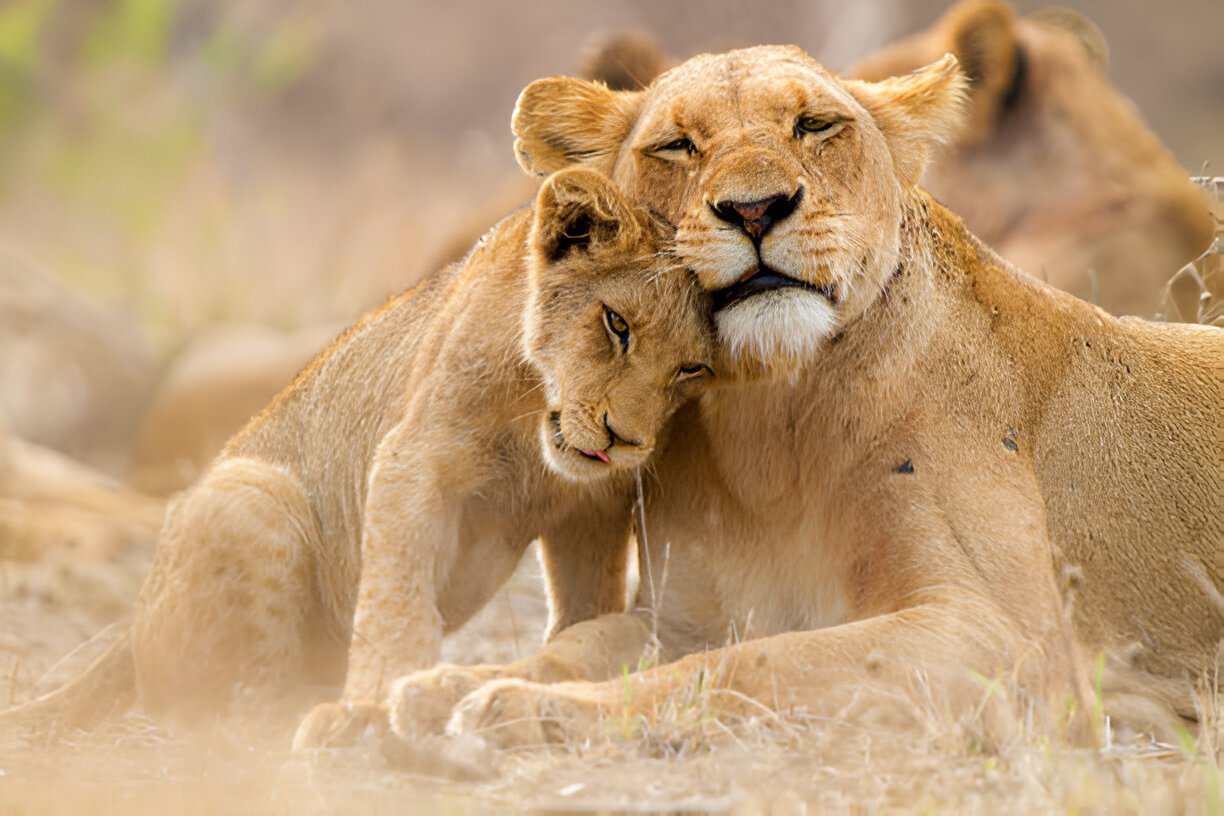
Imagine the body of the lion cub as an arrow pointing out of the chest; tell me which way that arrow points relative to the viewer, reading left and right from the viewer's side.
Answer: facing the viewer and to the right of the viewer

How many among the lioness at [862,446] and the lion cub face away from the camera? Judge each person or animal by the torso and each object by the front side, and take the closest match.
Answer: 0

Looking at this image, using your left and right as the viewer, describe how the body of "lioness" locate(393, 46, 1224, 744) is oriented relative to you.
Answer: facing the viewer and to the left of the viewer

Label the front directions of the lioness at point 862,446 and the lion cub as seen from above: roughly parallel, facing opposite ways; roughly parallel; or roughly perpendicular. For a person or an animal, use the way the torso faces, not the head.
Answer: roughly perpendicular
